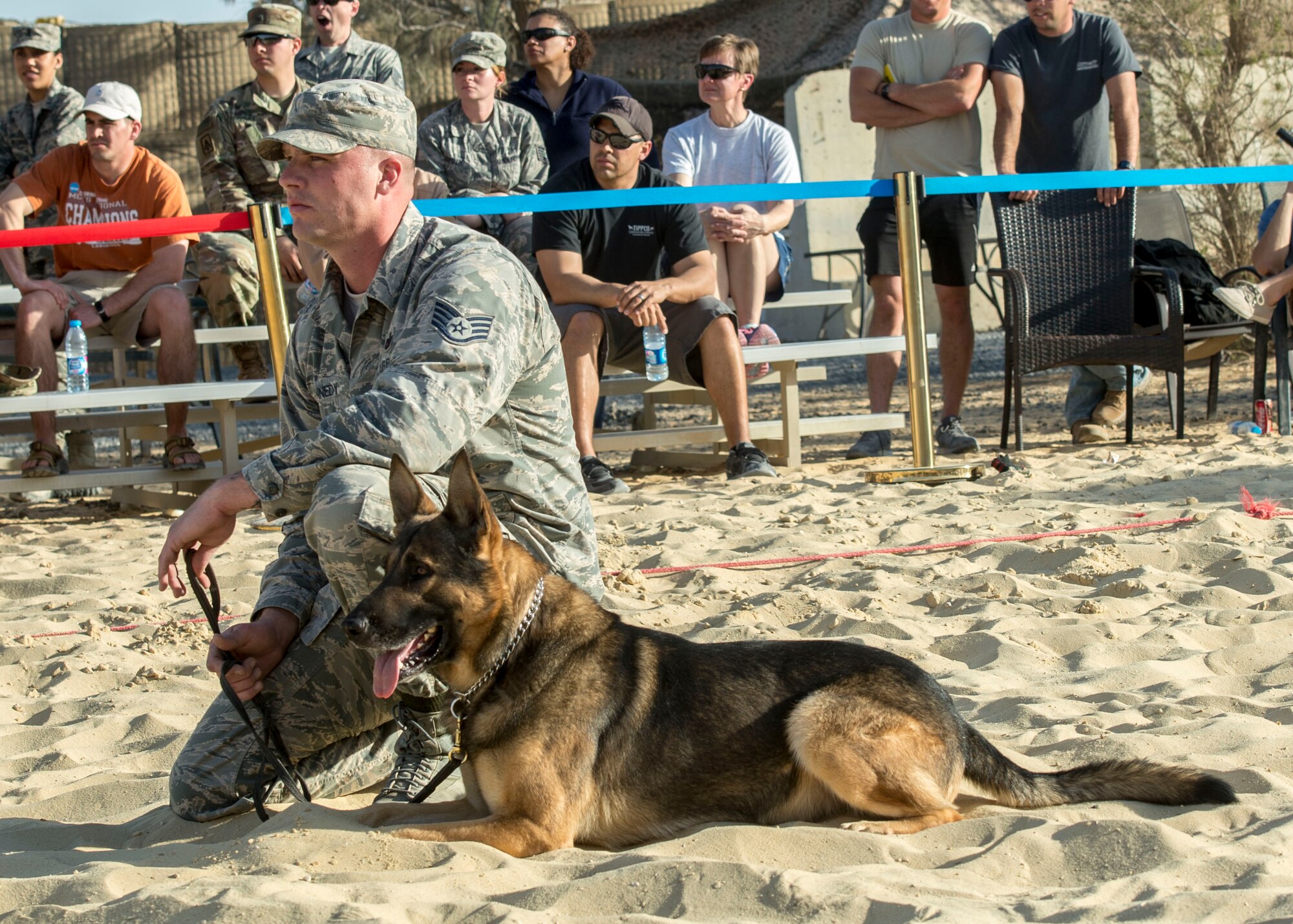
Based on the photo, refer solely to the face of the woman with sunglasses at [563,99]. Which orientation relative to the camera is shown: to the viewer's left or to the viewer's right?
to the viewer's left

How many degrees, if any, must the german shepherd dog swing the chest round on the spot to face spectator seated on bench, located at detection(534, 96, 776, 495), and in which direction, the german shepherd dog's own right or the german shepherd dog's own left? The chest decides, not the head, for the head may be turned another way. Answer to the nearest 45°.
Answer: approximately 90° to the german shepherd dog's own right

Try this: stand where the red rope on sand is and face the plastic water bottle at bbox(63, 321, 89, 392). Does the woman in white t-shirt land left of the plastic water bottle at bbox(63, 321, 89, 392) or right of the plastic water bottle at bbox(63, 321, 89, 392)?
right

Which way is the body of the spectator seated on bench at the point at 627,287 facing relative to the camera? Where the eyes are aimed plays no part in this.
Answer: toward the camera

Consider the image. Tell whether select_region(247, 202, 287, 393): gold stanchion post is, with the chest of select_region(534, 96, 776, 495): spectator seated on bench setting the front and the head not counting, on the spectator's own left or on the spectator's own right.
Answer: on the spectator's own right

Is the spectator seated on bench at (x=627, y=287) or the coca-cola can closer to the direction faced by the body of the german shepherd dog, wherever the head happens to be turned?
the spectator seated on bench

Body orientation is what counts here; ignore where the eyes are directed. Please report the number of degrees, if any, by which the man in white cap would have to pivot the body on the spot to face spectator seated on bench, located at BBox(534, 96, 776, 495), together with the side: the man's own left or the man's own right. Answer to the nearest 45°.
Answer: approximately 45° to the man's own left

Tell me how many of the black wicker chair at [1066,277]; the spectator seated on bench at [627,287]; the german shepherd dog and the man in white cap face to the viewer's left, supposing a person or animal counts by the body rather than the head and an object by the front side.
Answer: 1

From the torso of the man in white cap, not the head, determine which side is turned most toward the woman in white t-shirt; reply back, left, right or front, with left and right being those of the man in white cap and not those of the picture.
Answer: left

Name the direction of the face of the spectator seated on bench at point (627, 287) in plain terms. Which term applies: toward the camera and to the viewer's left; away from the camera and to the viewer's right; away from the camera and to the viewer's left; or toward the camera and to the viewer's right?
toward the camera and to the viewer's left

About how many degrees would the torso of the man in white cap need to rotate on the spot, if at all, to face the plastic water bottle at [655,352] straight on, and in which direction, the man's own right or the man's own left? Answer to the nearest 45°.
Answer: approximately 45° to the man's own left

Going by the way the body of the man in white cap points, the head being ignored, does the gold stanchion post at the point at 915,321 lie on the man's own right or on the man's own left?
on the man's own left

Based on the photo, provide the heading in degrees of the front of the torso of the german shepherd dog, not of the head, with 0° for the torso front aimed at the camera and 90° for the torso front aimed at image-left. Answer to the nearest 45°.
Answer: approximately 90°

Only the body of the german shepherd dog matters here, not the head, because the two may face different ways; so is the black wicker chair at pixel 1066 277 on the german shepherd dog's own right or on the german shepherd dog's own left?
on the german shepherd dog's own right
